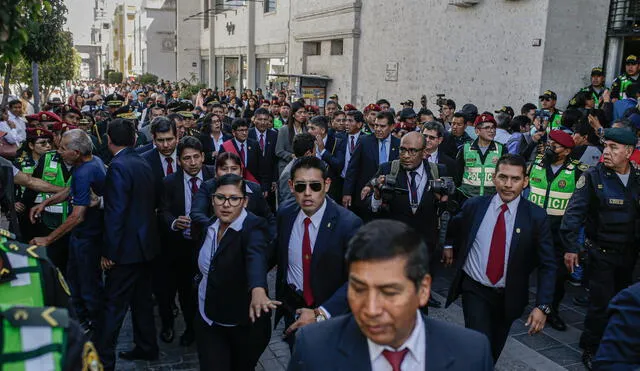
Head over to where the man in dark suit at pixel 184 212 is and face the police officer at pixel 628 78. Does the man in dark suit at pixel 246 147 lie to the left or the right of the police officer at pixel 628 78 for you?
left

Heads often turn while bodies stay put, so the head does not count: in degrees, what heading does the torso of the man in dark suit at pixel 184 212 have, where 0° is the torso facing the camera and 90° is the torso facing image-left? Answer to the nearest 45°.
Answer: approximately 315°

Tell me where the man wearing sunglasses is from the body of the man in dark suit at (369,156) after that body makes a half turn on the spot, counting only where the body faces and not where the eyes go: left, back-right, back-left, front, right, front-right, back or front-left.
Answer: back-left

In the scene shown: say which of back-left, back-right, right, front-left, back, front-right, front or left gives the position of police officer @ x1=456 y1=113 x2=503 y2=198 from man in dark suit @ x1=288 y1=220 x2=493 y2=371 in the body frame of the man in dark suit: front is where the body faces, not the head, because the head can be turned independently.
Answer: back

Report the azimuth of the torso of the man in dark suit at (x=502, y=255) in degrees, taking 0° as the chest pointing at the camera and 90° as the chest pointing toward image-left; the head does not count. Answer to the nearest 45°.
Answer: approximately 0°

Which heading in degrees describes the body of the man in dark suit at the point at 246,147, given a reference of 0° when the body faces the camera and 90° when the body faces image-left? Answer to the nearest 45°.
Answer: approximately 45°

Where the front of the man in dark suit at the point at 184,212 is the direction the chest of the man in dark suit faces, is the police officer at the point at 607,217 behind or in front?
in front

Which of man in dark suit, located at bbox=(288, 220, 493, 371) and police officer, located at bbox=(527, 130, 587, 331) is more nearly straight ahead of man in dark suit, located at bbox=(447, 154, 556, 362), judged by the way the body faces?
the man in dark suit
